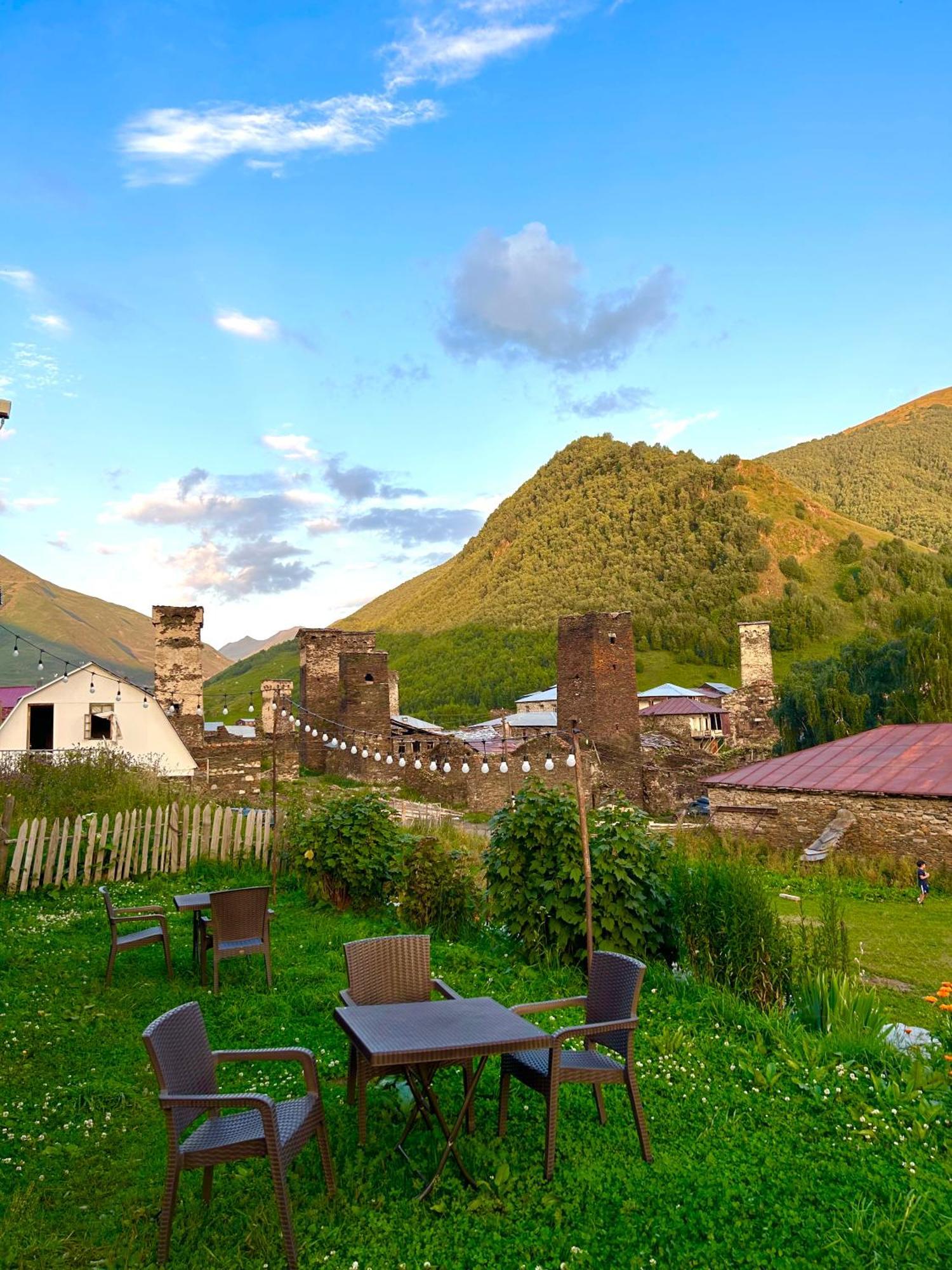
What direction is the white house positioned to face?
toward the camera

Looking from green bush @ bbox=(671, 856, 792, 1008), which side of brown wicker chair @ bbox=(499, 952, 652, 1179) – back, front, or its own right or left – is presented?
back

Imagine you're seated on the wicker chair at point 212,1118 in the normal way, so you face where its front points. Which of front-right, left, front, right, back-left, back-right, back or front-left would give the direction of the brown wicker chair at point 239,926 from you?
left

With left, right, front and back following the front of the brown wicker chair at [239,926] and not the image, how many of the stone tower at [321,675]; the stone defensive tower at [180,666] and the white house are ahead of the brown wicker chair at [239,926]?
3

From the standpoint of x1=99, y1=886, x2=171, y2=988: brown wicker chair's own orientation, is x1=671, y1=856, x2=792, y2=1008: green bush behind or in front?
in front

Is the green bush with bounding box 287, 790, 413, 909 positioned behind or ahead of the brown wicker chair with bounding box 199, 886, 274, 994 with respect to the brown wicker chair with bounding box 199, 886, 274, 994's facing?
ahead

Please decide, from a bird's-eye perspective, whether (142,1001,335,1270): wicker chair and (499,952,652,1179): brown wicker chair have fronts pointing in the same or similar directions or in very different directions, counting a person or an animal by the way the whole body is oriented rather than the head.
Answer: very different directions

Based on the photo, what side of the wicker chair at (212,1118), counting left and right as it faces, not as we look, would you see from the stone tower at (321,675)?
left

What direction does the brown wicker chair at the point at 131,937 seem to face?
to the viewer's right

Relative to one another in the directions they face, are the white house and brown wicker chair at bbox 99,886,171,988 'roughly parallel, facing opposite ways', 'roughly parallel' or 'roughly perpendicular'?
roughly perpendicular

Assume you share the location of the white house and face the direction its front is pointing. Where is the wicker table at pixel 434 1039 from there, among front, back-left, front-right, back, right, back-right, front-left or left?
front

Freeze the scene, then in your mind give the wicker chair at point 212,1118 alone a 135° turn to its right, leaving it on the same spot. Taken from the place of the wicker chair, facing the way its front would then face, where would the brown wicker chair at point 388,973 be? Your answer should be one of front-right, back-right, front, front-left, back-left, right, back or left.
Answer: back

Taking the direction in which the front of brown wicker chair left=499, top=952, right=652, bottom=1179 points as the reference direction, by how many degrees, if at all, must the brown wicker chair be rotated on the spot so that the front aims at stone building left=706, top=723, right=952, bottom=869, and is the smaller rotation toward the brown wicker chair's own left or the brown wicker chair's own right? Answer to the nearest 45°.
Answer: approximately 135° to the brown wicker chair's own right

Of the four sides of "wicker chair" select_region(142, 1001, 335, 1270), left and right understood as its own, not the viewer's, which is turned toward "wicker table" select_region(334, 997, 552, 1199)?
front

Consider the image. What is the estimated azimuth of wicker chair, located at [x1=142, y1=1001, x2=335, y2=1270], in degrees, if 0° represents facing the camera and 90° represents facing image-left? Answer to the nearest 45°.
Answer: approximately 270°

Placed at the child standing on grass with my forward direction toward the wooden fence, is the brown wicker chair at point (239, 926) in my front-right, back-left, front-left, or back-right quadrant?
front-left
